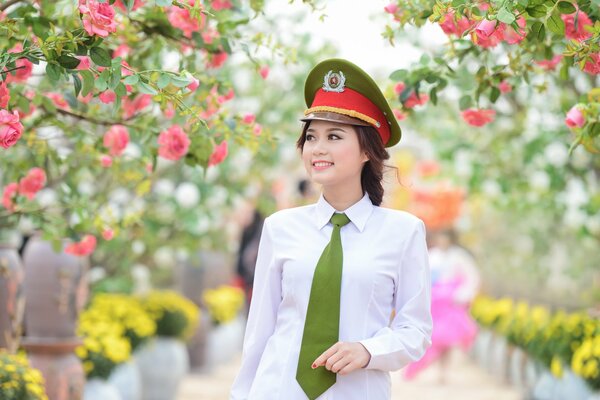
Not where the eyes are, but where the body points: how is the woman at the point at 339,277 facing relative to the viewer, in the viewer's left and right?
facing the viewer

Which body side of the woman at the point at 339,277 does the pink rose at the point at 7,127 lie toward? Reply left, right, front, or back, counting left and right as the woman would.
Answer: right

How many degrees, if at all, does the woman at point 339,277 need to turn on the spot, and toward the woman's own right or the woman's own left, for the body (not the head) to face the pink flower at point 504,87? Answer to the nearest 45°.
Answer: approximately 135° to the woman's own left

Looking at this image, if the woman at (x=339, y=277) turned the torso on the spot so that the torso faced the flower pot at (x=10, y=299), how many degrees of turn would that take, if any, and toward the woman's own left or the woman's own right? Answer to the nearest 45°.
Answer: approximately 135° to the woman's own right

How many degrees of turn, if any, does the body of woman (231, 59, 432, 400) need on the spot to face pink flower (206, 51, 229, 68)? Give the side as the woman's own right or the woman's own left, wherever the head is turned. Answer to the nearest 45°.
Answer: approximately 135° to the woman's own right

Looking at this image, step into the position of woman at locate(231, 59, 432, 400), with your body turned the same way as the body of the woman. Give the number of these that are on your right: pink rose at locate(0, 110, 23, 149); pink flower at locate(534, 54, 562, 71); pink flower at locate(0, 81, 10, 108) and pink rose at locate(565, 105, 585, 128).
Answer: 2

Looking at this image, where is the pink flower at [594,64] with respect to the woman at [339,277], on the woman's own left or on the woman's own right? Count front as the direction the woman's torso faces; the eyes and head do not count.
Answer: on the woman's own left

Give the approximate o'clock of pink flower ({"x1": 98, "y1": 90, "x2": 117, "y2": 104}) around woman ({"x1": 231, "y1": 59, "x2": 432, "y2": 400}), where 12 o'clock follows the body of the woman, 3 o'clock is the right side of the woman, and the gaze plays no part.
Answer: The pink flower is roughly at 4 o'clock from the woman.

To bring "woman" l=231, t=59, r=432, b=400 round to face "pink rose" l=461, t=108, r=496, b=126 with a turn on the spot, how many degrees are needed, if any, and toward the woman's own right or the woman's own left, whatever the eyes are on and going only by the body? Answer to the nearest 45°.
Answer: approximately 135° to the woman's own left
